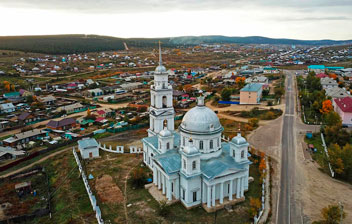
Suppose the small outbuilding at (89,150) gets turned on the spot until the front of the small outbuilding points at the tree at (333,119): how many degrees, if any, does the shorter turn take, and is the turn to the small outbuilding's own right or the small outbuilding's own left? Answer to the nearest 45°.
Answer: approximately 90° to the small outbuilding's own left

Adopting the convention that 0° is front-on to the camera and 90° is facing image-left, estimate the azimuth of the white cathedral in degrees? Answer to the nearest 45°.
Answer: approximately 135°

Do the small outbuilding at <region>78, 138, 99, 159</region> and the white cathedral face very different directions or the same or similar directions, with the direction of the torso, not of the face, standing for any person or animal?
very different directions

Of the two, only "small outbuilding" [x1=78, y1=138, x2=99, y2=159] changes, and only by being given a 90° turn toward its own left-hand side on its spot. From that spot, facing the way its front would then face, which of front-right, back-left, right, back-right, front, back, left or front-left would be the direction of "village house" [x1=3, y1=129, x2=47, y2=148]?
back-left

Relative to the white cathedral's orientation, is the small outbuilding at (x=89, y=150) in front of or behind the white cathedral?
in front

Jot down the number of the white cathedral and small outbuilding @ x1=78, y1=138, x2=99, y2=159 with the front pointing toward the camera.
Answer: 1

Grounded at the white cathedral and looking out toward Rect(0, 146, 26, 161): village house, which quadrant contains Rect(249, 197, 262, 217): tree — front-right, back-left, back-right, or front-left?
back-left

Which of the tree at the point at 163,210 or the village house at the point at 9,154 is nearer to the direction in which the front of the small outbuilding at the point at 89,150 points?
the tree

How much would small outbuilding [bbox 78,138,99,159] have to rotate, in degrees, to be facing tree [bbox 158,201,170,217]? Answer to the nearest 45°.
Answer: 0° — it already faces it

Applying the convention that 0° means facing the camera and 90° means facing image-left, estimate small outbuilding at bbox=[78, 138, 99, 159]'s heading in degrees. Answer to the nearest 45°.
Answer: approximately 0°
